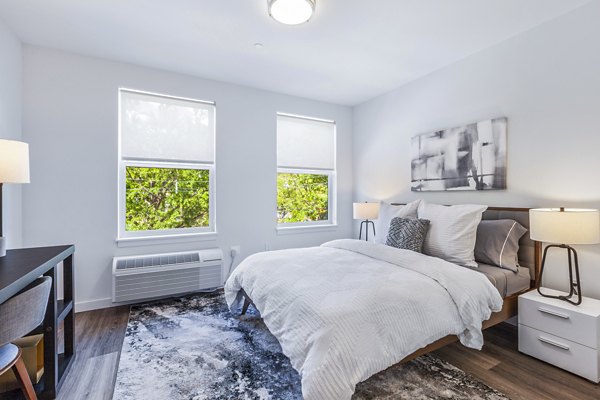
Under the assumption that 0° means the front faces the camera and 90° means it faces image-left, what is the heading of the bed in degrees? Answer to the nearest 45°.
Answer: approximately 45°

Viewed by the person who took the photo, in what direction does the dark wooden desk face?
facing to the right of the viewer

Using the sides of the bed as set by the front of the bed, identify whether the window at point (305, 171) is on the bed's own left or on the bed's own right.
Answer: on the bed's own right

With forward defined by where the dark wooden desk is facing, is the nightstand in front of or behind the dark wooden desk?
in front

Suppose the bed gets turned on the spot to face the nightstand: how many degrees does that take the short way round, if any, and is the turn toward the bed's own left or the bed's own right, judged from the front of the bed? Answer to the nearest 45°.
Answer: approximately 180°
